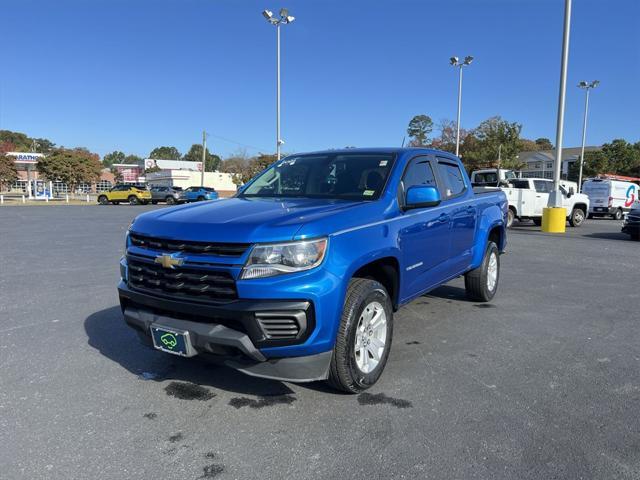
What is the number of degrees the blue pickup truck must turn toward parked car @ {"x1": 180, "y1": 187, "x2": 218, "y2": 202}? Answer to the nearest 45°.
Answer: approximately 135° to its right

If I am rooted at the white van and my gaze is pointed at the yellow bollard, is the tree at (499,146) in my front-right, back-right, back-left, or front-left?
back-right

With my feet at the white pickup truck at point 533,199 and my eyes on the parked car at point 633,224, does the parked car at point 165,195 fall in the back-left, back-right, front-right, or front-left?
back-right

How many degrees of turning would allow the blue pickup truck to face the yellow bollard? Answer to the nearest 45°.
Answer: approximately 180°

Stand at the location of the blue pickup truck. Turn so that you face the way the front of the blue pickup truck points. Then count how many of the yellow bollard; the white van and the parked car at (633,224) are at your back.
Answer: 3

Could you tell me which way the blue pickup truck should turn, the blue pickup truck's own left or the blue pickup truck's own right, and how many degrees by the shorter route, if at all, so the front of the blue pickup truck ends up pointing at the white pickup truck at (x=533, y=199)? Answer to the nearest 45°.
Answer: approximately 180°

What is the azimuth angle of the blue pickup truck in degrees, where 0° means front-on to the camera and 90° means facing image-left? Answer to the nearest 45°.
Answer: approximately 45°

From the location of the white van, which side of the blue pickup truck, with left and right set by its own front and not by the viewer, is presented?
back
